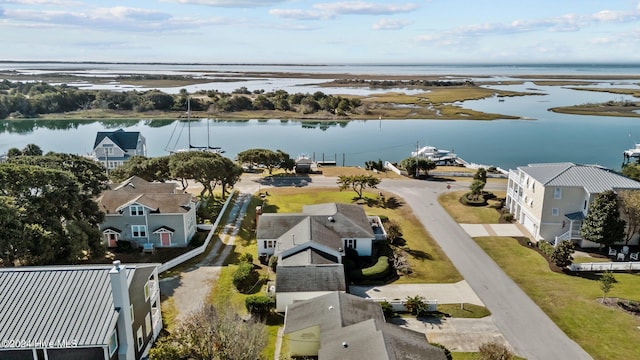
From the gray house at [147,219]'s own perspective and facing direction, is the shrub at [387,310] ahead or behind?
ahead

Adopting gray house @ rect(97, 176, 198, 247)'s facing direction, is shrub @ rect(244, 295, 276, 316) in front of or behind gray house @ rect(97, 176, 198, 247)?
in front

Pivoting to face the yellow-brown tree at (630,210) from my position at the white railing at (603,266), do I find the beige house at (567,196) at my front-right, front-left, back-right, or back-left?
front-left

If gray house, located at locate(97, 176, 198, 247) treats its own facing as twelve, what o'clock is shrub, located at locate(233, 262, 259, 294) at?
The shrub is roughly at 11 o'clock from the gray house.

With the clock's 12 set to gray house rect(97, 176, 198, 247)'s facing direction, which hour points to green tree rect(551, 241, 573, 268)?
The green tree is roughly at 10 o'clock from the gray house.

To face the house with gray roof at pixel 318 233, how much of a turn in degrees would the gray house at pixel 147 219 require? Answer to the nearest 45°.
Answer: approximately 45° to its left

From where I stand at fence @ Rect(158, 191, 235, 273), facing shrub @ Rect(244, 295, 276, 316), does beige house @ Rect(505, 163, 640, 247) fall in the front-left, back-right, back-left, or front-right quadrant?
front-left

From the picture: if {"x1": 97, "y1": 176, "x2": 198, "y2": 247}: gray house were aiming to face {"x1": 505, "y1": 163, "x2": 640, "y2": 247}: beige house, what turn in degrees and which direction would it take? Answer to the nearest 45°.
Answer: approximately 90° to its left

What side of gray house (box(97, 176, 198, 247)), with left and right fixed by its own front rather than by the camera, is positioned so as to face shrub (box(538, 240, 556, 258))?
left

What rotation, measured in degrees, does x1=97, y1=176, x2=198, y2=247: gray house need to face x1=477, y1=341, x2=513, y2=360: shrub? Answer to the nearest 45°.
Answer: approximately 45° to its left

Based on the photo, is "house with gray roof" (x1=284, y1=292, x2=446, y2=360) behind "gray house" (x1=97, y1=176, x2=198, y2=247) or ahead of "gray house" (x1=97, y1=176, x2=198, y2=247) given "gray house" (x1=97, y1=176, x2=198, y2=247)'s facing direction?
ahead

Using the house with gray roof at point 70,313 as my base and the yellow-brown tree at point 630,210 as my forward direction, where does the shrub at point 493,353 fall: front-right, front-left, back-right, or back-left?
front-right

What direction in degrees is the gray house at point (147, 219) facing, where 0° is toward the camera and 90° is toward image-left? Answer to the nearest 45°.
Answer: approximately 0°
